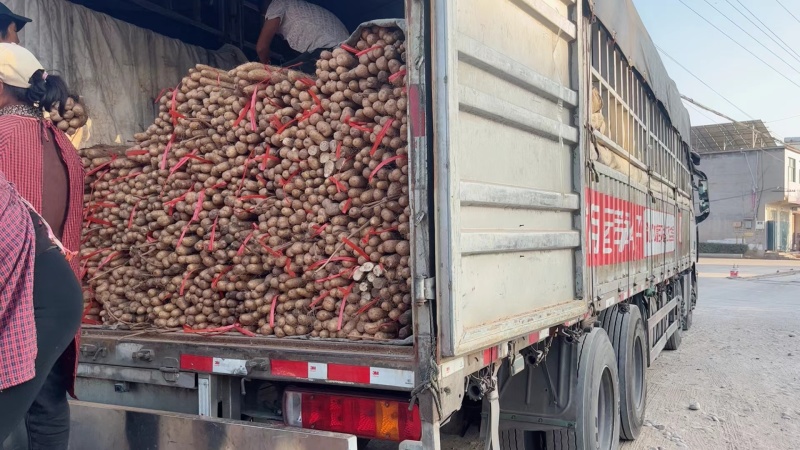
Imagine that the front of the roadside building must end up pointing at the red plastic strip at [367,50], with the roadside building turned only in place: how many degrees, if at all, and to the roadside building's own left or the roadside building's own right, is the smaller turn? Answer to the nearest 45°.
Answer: approximately 45° to the roadside building's own right

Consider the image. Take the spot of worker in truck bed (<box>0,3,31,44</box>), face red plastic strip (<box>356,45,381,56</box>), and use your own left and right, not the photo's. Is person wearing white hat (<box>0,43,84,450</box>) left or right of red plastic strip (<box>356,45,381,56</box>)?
right

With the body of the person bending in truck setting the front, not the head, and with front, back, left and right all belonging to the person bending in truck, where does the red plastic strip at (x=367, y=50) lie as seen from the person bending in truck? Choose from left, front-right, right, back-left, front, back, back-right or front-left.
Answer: left

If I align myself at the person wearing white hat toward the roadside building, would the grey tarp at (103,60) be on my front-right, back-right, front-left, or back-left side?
front-left

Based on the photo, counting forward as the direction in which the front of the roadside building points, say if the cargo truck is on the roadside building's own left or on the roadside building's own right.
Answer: on the roadside building's own right

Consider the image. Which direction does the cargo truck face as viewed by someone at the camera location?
facing away from the viewer and to the right of the viewer
